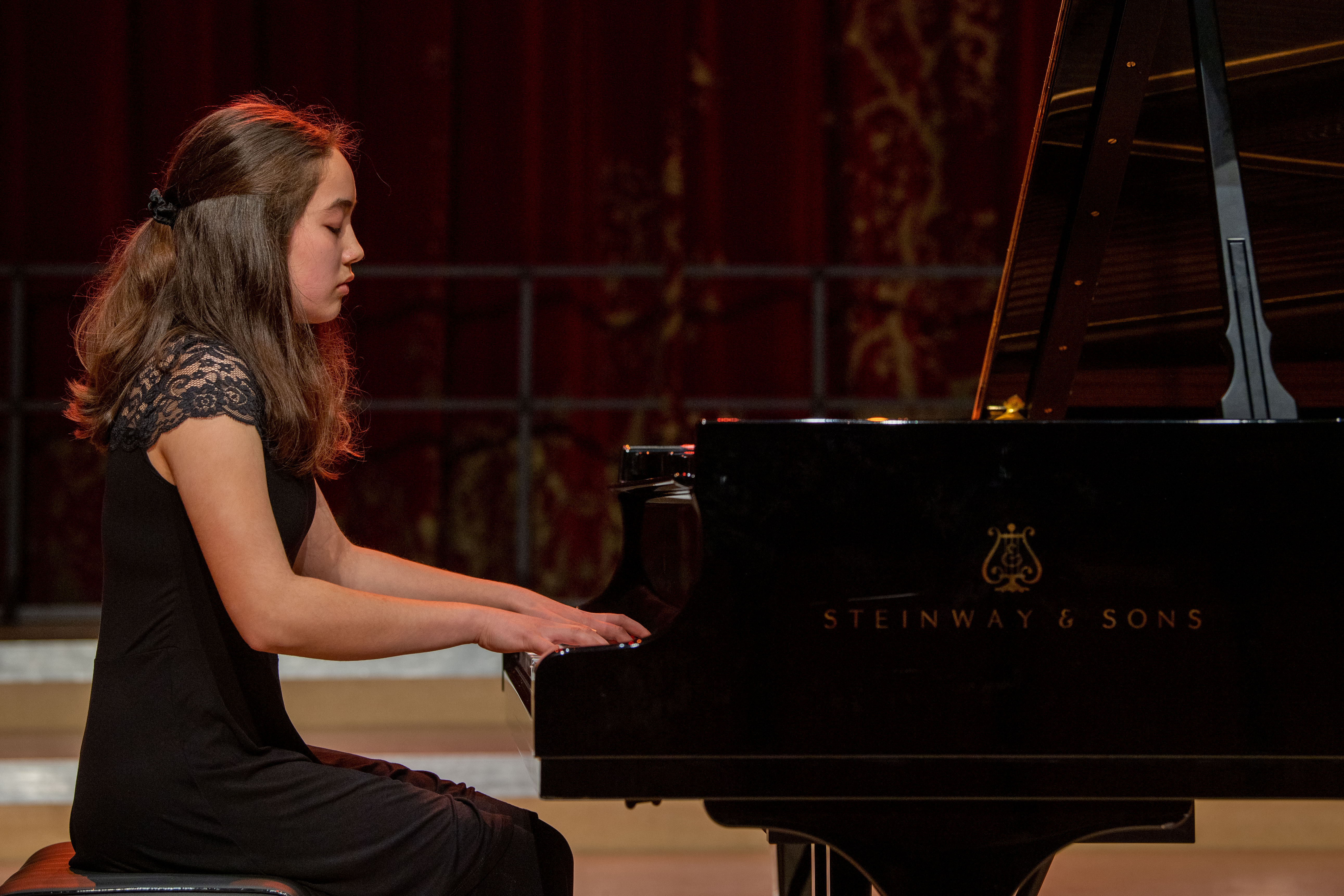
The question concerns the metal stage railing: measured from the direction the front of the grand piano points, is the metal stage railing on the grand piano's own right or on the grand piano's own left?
on the grand piano's own right

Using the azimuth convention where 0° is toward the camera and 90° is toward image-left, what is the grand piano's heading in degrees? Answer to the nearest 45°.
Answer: approximately 90°
